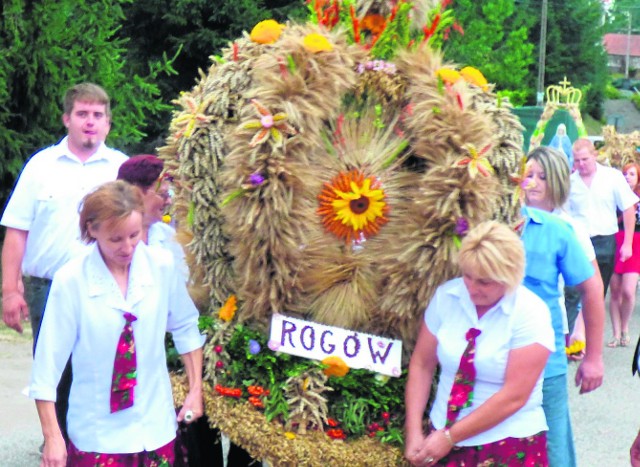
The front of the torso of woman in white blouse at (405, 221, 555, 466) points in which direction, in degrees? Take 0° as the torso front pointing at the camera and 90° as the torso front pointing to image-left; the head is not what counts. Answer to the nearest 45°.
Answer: approximately 45°

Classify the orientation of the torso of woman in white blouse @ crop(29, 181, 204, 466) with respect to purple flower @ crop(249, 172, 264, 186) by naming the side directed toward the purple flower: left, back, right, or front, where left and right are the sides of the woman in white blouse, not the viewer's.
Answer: left

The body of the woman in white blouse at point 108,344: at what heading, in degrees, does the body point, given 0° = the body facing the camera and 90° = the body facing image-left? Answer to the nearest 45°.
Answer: approximately 315°

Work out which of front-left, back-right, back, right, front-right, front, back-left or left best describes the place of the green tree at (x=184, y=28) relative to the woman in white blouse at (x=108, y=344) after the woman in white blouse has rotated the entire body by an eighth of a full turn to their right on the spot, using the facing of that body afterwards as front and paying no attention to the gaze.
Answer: back

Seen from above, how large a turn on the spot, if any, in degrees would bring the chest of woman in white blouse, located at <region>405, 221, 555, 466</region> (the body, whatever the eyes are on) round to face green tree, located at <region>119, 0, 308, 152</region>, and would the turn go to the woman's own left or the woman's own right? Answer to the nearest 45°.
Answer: approximately 90° to the woman's own right

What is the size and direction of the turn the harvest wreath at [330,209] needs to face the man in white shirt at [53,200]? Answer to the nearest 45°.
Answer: approximately 135° to its right

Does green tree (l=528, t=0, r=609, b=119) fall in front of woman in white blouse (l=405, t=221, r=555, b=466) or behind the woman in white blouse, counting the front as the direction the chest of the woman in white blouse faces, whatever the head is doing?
behind

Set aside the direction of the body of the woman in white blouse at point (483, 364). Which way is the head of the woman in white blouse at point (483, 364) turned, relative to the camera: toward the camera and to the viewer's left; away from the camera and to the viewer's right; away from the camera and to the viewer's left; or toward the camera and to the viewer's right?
toward the camera and to the viewer's left

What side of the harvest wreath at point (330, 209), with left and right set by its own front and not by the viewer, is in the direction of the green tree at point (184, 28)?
back

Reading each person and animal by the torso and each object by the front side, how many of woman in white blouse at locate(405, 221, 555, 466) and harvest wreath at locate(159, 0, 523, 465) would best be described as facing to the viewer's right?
0
